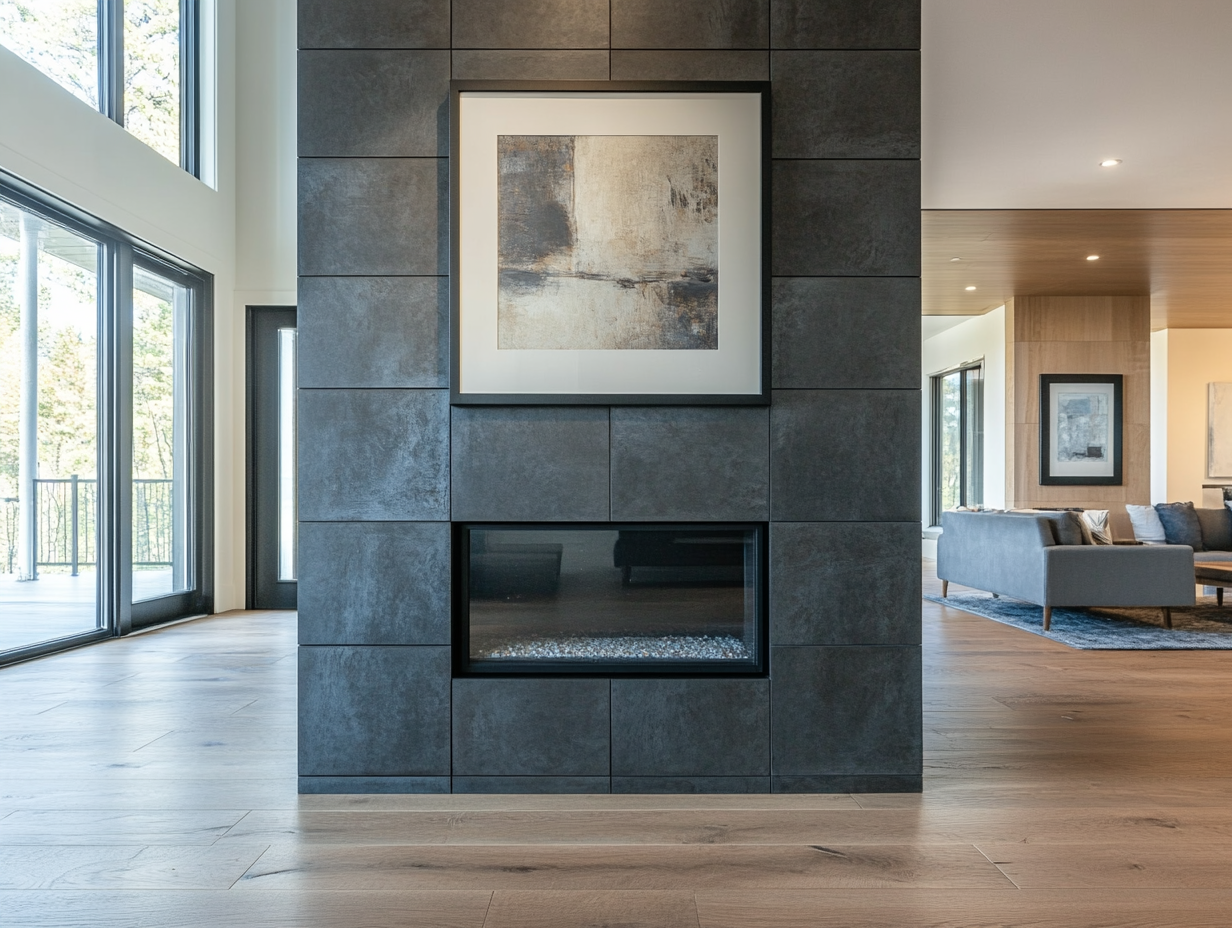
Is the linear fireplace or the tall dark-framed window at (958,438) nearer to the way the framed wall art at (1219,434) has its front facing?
the linear fireplace

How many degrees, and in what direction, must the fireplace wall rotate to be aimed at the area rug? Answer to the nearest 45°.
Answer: approximately 135° to its left

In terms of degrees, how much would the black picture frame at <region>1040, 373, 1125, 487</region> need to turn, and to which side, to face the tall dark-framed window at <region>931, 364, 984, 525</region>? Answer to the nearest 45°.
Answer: approximately 135° to its right

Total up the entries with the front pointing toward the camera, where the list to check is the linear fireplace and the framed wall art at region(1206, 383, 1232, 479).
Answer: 2

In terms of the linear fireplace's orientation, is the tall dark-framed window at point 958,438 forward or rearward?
rearward

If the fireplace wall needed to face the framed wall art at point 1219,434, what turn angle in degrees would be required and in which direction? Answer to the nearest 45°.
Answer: approximately 135° to its left

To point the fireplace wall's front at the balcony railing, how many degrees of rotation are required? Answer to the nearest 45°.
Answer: approximately 135° to its right

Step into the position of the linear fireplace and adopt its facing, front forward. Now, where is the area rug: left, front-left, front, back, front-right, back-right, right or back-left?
back-left

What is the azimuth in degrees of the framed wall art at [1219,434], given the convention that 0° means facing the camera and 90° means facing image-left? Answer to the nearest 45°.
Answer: approximately 0°

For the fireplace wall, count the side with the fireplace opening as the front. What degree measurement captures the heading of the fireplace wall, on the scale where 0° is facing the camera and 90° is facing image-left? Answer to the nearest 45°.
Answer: approximately 0°

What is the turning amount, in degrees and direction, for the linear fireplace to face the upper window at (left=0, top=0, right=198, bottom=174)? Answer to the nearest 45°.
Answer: approximately 135° to its right
